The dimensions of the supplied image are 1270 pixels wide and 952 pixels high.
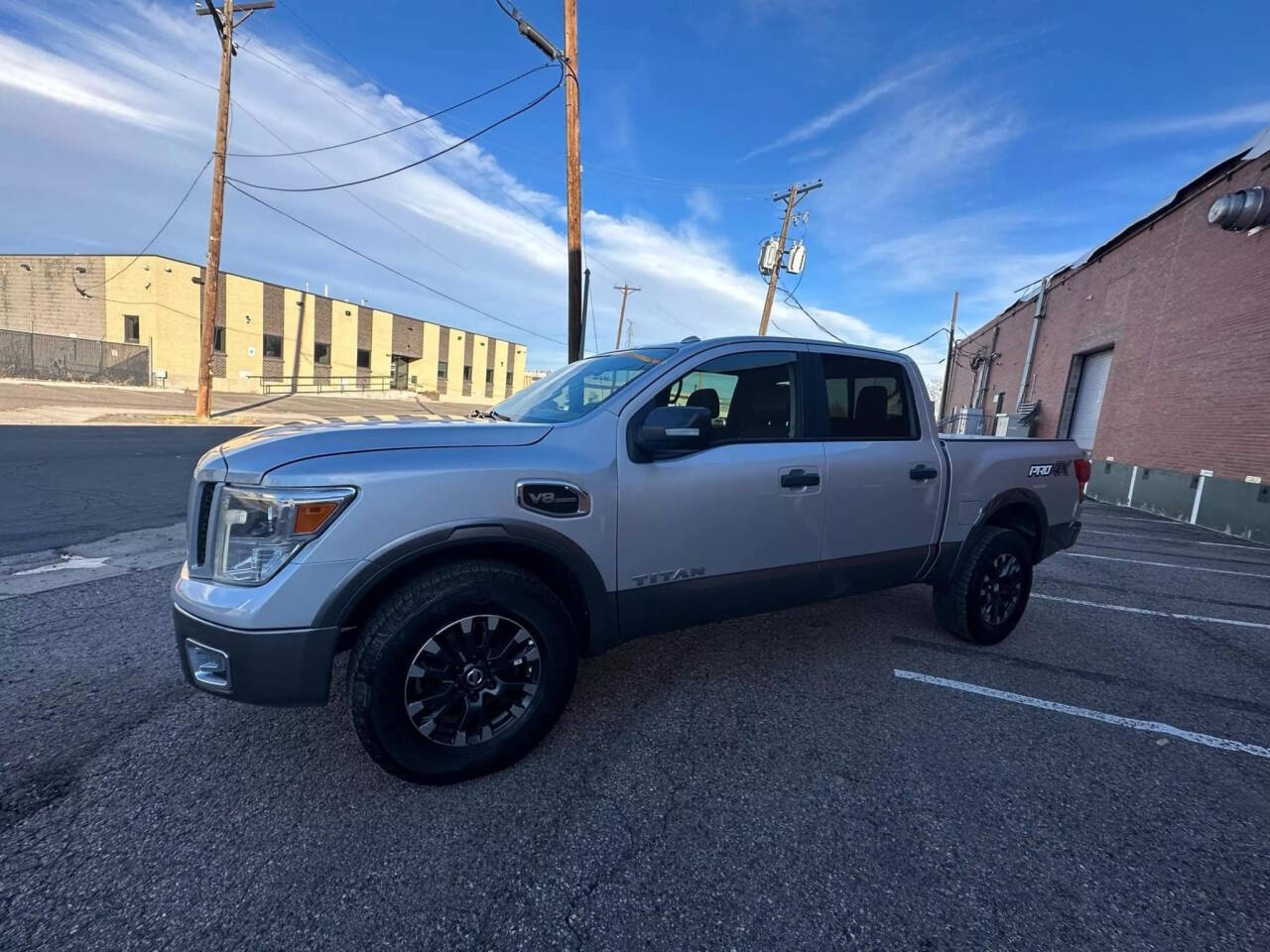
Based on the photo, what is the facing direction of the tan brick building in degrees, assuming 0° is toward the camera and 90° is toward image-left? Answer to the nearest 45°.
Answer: approximately 315°

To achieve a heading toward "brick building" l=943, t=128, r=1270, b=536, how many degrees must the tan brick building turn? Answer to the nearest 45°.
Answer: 0° — it already faces it

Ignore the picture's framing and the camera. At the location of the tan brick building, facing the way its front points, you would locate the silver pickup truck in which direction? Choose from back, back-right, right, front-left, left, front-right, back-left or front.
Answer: front-right

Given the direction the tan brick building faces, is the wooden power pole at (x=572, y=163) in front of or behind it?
in front

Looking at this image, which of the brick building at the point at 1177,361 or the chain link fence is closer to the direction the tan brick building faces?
the brick building
